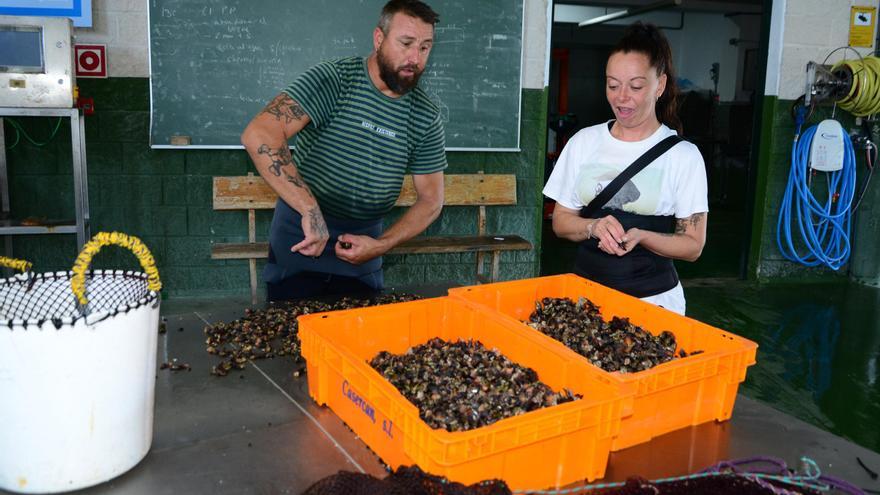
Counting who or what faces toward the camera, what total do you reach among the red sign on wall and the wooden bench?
2

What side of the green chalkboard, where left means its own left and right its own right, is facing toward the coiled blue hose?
left

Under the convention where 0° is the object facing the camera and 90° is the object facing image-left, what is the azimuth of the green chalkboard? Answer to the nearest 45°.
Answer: approximately 0°

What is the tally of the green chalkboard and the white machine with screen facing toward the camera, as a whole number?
2

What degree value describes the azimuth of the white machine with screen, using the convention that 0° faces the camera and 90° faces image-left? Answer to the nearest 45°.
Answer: approximately 0°

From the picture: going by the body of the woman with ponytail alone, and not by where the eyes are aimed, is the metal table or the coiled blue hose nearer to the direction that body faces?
the metal table

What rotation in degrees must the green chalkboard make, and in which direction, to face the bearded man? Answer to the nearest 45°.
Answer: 0° — it already faces them

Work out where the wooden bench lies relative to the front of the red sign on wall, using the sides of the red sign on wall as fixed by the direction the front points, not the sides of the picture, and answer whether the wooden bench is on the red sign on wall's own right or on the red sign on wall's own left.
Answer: on the red sign on wall's own left
